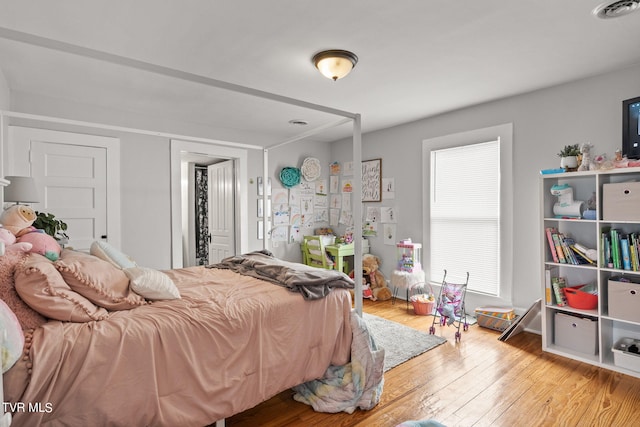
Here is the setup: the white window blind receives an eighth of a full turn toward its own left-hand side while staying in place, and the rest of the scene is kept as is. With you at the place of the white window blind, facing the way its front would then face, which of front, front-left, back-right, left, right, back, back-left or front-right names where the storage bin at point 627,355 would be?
front-left

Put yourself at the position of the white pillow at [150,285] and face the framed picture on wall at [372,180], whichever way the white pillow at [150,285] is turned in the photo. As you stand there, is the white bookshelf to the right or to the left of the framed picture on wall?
right

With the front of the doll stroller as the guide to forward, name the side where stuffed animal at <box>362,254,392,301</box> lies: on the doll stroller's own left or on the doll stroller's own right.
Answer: on the doll stroller's own right

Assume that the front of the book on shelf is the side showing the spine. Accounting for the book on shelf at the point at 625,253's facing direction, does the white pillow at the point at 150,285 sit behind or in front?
in front

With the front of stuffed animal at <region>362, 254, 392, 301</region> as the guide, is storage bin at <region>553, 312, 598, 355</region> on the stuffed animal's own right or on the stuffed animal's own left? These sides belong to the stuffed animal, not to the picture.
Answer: on the stuffed animal's own left

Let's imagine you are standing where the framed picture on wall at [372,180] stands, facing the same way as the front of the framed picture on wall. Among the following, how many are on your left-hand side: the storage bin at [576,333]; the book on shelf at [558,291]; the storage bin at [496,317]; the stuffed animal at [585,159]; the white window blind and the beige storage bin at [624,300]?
6

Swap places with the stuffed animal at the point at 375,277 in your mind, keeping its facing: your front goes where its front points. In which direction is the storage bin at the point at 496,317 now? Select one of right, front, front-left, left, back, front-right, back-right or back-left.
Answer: left

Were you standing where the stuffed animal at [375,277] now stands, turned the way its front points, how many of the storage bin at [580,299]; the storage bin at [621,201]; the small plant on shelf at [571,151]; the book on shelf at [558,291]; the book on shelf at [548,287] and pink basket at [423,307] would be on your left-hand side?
6

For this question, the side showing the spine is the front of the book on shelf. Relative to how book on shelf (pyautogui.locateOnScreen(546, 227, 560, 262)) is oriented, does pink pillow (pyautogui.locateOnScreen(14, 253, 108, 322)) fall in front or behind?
in front
